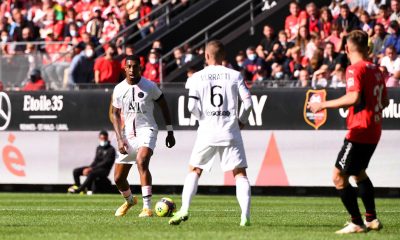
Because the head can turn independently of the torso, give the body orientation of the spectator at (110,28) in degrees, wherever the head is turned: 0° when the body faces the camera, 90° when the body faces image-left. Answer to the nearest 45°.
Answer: approximately 45°

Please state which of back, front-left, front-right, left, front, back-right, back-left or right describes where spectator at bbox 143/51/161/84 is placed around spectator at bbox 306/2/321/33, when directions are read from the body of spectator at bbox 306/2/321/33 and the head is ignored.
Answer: right

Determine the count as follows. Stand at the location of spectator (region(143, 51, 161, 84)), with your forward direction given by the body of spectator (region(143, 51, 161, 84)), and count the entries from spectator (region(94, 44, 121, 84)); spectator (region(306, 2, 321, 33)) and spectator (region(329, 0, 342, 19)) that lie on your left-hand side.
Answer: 2

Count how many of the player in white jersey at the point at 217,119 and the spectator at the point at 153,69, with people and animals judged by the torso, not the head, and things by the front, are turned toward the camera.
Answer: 1
